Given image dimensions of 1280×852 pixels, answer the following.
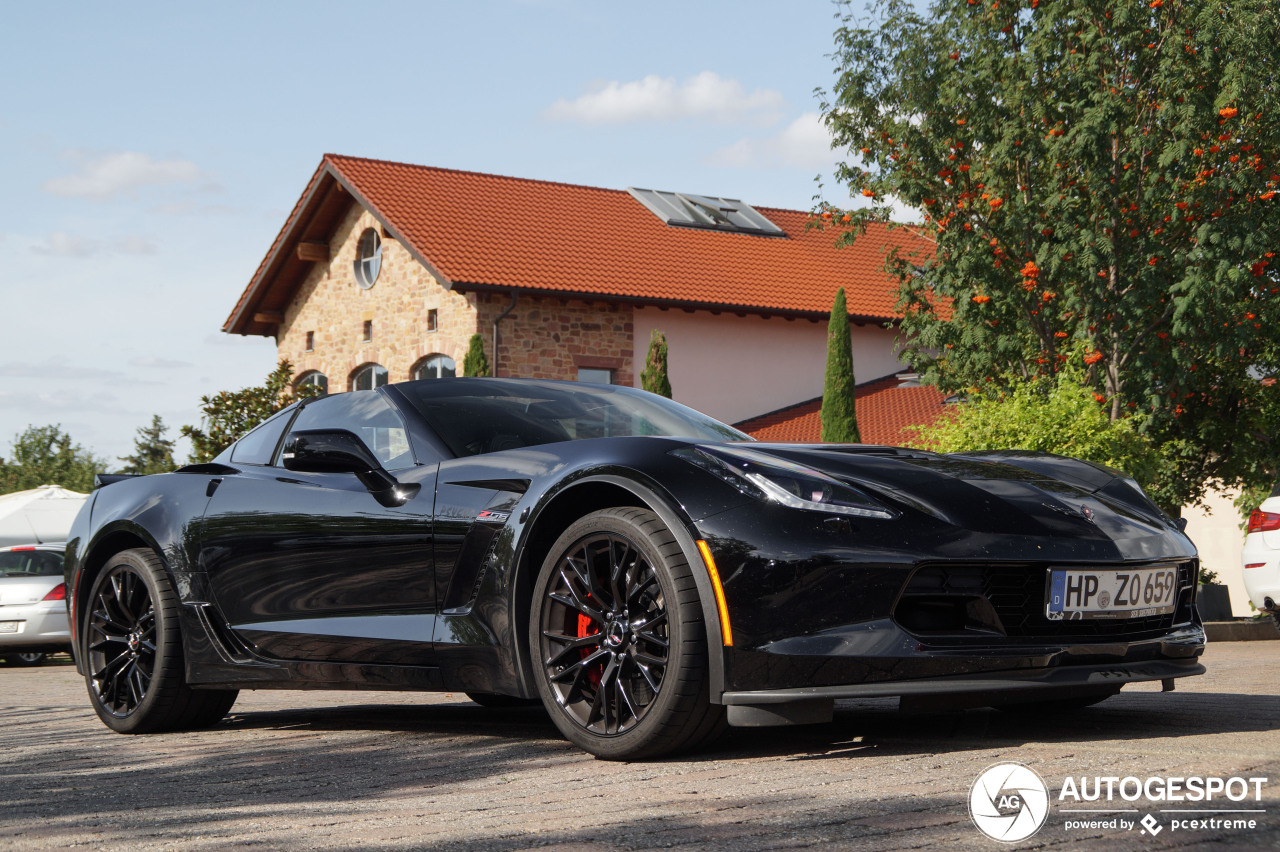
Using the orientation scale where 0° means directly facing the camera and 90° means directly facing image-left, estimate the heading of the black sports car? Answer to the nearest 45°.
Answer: approximately 315°

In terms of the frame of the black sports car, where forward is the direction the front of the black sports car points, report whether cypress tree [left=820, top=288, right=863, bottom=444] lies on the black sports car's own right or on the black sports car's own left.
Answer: on the black sports car's own left

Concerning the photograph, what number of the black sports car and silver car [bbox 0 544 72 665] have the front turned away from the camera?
1

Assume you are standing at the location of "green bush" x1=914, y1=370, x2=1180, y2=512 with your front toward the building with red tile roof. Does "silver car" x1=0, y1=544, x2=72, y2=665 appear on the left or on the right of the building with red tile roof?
left

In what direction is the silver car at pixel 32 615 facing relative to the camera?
away from the camera

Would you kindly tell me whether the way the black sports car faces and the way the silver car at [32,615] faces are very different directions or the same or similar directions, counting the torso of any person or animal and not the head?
very different directions

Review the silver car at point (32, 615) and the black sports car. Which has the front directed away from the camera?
the silver car

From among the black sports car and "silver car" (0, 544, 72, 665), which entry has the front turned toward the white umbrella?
the silver car

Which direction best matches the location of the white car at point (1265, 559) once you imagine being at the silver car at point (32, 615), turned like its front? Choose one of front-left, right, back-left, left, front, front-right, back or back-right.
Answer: back-right

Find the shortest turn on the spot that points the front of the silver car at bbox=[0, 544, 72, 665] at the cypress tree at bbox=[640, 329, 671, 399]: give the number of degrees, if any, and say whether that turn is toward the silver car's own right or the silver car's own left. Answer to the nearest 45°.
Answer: approximately 45° to the silver car's own right

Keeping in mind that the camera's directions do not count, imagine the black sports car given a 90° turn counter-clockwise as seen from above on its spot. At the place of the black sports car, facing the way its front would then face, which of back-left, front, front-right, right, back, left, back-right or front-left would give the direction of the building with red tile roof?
front-left

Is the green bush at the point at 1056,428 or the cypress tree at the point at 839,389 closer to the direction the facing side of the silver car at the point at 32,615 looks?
the cypress tree
